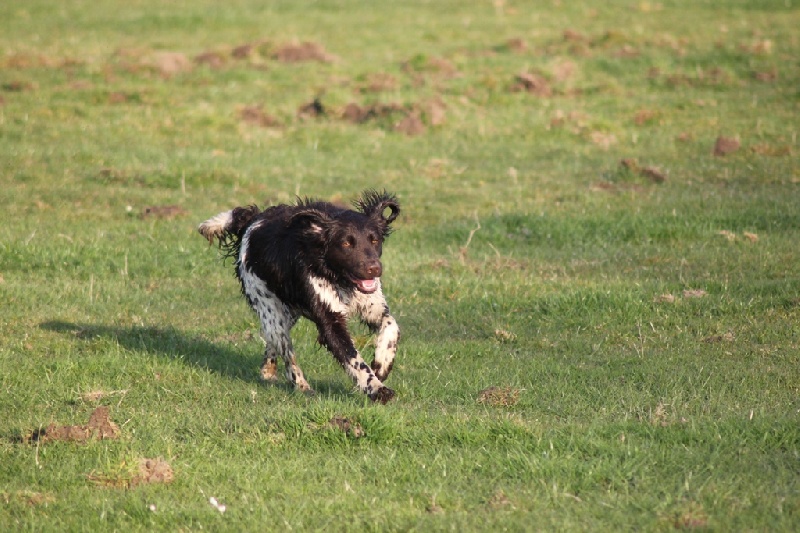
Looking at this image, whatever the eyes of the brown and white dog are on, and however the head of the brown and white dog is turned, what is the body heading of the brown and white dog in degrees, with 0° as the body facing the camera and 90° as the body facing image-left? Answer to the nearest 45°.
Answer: approximately 315°
